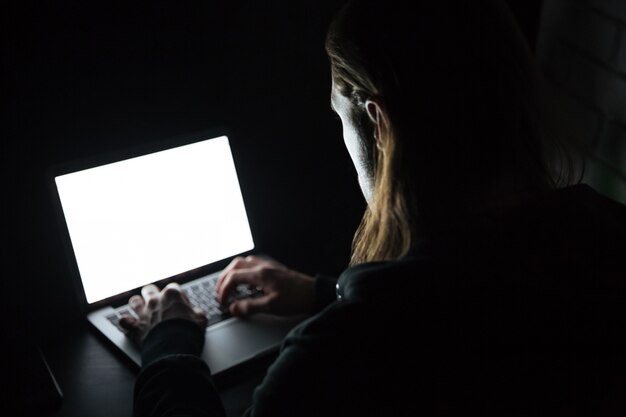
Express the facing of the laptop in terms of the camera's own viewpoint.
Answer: facing the viewer and to the right of the viewer
